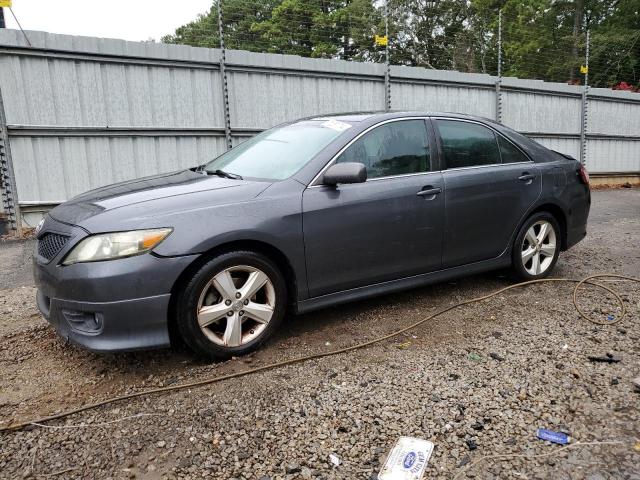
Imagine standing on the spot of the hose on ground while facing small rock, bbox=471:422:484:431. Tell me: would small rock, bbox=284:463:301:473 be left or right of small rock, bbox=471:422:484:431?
right

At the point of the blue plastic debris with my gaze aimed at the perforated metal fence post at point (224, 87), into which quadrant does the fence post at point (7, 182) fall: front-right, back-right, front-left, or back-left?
front-left

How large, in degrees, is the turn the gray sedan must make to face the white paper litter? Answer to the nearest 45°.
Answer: approximately 45° to its left

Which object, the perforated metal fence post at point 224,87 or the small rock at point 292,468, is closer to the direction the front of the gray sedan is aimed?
the small rock

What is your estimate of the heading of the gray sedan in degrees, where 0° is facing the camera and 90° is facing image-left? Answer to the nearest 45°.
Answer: approximately 45°

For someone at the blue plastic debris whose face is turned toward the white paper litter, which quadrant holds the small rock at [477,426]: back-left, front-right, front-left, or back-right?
front-right

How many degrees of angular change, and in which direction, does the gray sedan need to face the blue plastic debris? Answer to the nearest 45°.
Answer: approximately 90° to its left

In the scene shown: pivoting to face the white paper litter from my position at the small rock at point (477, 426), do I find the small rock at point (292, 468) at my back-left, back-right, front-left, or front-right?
front-right

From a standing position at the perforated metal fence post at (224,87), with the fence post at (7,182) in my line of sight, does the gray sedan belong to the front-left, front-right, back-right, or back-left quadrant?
front-left
